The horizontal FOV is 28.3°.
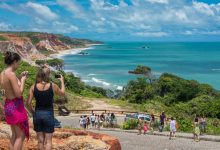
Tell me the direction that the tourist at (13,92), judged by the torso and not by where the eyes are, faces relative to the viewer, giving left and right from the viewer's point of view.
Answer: facing away from the viewer and to the right of the viewer

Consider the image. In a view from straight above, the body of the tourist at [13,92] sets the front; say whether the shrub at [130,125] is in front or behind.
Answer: in front

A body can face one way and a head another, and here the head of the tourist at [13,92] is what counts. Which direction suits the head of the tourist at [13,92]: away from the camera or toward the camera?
away from the camera

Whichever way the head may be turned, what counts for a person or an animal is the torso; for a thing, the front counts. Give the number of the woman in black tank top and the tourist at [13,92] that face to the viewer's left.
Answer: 0

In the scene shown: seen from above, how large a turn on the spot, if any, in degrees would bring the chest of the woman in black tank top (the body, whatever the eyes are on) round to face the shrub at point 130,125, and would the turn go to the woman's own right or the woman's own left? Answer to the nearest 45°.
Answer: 0° — they already face it

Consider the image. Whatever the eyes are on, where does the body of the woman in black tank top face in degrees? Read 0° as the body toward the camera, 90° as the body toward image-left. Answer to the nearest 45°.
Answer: approximately 180°
